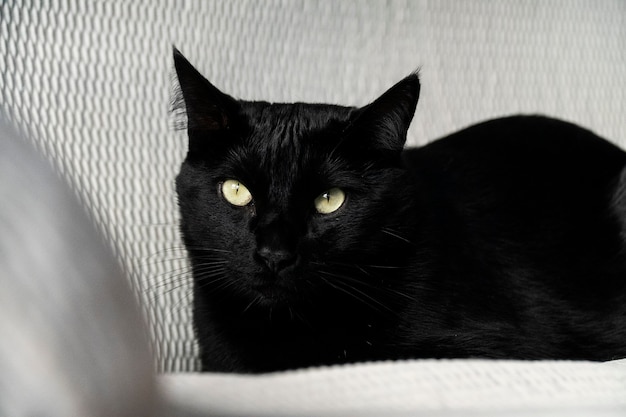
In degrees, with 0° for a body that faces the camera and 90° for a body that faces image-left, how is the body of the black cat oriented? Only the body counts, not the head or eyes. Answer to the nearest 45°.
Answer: approximately 45°
